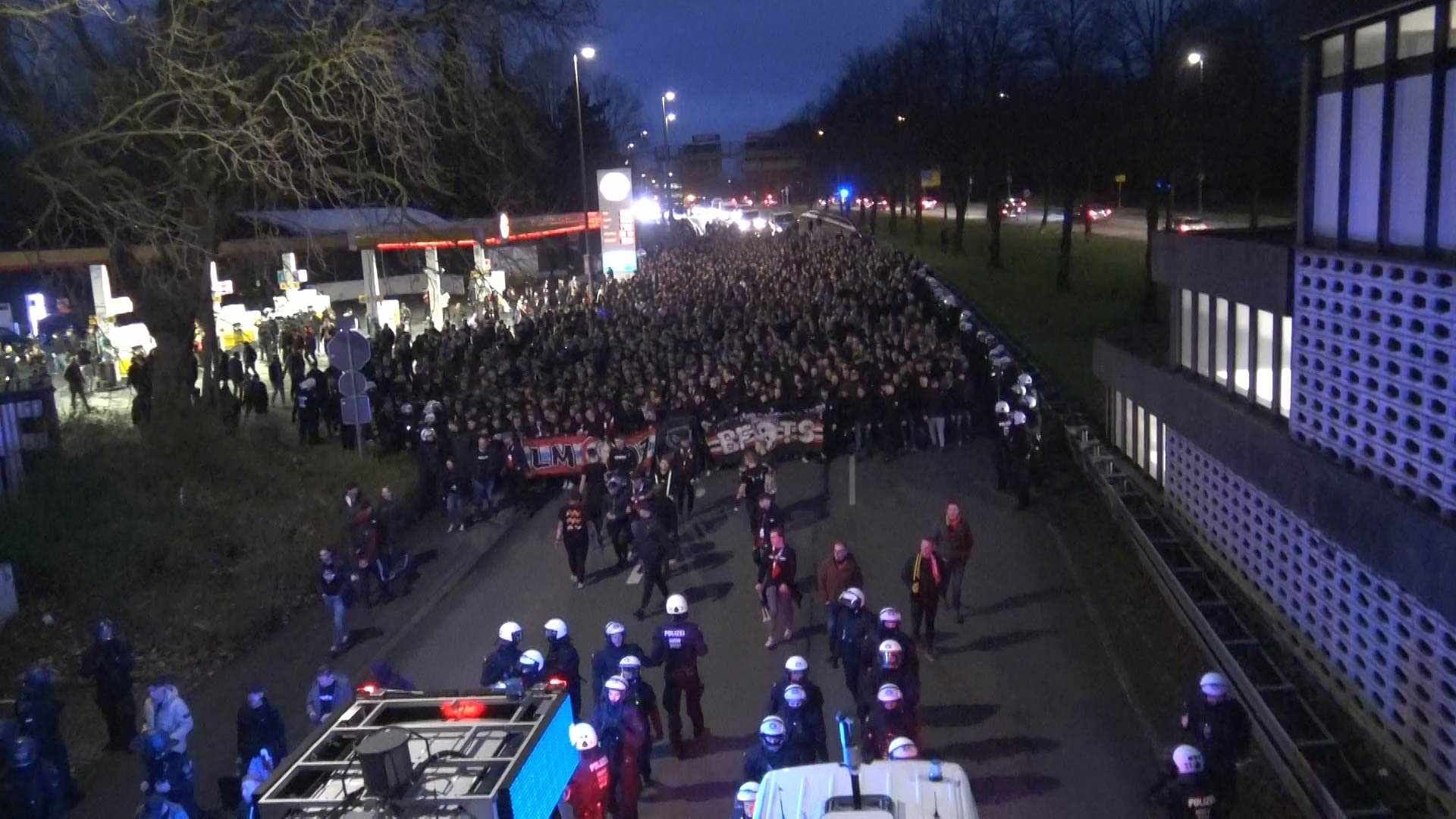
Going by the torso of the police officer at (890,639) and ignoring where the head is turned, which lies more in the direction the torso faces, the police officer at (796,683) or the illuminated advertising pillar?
the police officer

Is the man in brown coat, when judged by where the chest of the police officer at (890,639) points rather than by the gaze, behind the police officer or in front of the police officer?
behind

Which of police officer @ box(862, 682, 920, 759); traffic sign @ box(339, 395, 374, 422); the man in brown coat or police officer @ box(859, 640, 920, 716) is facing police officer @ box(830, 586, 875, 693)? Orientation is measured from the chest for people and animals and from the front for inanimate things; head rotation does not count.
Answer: the man in brown coat

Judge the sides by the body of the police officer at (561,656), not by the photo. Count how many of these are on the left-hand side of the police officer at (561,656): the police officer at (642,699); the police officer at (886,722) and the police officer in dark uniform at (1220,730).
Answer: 3

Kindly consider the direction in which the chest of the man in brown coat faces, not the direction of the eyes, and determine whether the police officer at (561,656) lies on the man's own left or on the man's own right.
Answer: on the man's own right

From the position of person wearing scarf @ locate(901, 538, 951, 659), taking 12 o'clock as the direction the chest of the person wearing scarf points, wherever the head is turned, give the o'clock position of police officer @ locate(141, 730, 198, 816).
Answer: The police officer is roughly at 2 o'clock from the person wearing scarf.

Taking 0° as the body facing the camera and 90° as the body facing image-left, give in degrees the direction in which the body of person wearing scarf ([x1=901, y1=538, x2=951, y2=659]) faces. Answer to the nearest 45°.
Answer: approximately 0°

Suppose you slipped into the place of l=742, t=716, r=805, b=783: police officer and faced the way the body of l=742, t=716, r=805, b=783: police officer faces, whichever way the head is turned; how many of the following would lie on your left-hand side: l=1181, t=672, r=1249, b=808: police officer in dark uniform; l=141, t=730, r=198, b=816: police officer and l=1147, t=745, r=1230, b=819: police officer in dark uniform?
2

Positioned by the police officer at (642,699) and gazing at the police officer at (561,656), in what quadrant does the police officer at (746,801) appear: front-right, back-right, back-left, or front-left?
back-left

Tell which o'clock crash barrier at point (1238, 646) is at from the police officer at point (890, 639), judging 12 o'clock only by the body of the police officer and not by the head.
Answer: The crash barrier is roughly at 8 o'clock from the police officer.

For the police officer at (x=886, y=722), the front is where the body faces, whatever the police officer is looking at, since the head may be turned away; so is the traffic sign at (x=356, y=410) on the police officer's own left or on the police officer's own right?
on the police officer's own right
